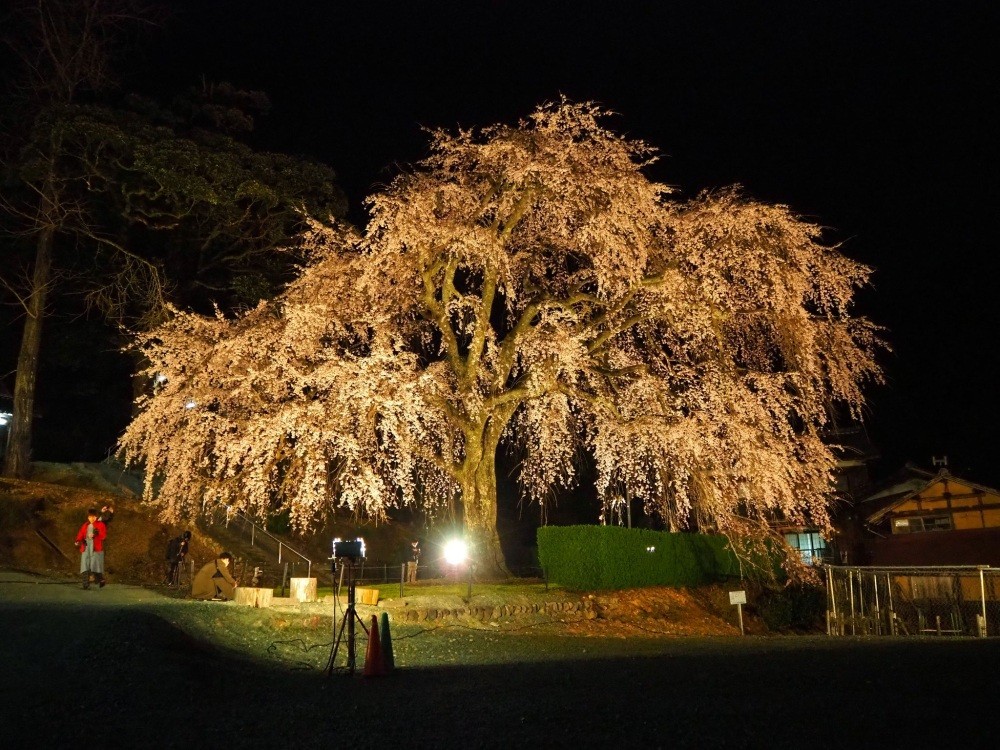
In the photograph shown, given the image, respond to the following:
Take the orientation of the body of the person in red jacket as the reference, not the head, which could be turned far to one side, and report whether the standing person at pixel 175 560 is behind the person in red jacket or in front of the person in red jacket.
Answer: behind

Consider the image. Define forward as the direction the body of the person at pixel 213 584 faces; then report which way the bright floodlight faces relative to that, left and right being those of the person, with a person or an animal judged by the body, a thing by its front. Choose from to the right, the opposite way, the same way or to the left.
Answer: to the right

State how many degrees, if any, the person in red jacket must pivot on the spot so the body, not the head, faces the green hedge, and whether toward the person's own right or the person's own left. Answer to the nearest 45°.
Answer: approximately 90° to the person's own left

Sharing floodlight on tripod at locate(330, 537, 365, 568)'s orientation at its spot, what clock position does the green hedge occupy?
The green hedge is roughly at 1 o'clock from the floodlight on tripod.

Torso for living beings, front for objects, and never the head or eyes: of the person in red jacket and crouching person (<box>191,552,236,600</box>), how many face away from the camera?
0

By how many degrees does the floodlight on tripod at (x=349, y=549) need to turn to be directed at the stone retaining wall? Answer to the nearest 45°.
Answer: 0° — it already faces it

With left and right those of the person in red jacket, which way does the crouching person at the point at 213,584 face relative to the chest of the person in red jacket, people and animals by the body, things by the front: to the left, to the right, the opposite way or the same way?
to the left

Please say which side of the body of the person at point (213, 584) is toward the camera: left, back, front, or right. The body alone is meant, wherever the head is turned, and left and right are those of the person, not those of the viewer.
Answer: right

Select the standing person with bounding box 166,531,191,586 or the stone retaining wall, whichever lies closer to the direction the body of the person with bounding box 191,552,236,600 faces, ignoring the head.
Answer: the stone retaining wall

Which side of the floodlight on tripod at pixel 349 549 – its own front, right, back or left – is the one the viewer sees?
back

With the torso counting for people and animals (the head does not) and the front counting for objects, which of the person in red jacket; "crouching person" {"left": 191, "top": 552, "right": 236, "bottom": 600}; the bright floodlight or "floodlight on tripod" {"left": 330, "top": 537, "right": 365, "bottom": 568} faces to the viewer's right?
the crouching person

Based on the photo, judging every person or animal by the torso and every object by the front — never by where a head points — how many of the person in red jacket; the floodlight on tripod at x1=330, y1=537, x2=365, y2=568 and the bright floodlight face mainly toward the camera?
2

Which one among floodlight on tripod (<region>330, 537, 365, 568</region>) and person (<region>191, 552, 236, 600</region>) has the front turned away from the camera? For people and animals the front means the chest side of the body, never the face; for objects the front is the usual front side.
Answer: the floodlight on tripod
